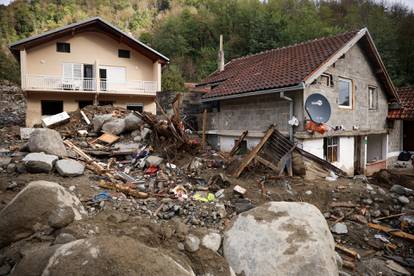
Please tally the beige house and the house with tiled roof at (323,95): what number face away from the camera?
0

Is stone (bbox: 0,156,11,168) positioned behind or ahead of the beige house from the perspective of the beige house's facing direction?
ahead

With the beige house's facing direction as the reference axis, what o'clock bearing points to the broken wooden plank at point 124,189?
The broken wooden plank is roughly at 12 o'clock from the beige house.

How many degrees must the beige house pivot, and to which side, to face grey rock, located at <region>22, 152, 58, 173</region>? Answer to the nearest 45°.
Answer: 0° — it already faces it

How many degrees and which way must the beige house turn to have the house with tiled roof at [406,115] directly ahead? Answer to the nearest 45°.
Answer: approximately 45° to its left

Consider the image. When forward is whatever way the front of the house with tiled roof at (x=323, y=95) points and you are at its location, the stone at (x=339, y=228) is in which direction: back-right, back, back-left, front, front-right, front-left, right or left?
front-right

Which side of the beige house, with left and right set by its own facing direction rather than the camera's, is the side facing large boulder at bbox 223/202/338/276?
front

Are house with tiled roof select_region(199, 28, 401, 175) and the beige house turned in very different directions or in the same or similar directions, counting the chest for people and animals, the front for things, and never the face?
same or similar directions

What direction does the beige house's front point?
toward the camera

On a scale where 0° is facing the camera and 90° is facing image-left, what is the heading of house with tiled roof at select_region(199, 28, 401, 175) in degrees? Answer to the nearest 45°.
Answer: approximately 315°

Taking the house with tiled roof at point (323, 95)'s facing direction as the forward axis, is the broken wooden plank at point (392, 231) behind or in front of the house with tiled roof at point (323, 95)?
in front

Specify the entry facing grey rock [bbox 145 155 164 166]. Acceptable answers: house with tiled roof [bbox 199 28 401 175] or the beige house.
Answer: the beige house

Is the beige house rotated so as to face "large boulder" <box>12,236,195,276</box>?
yes

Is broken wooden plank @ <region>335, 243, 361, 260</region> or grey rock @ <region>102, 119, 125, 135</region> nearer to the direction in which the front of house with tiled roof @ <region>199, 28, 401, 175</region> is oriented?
the broken wooden plank

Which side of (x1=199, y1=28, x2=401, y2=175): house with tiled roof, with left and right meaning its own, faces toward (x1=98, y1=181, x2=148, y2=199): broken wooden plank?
right
